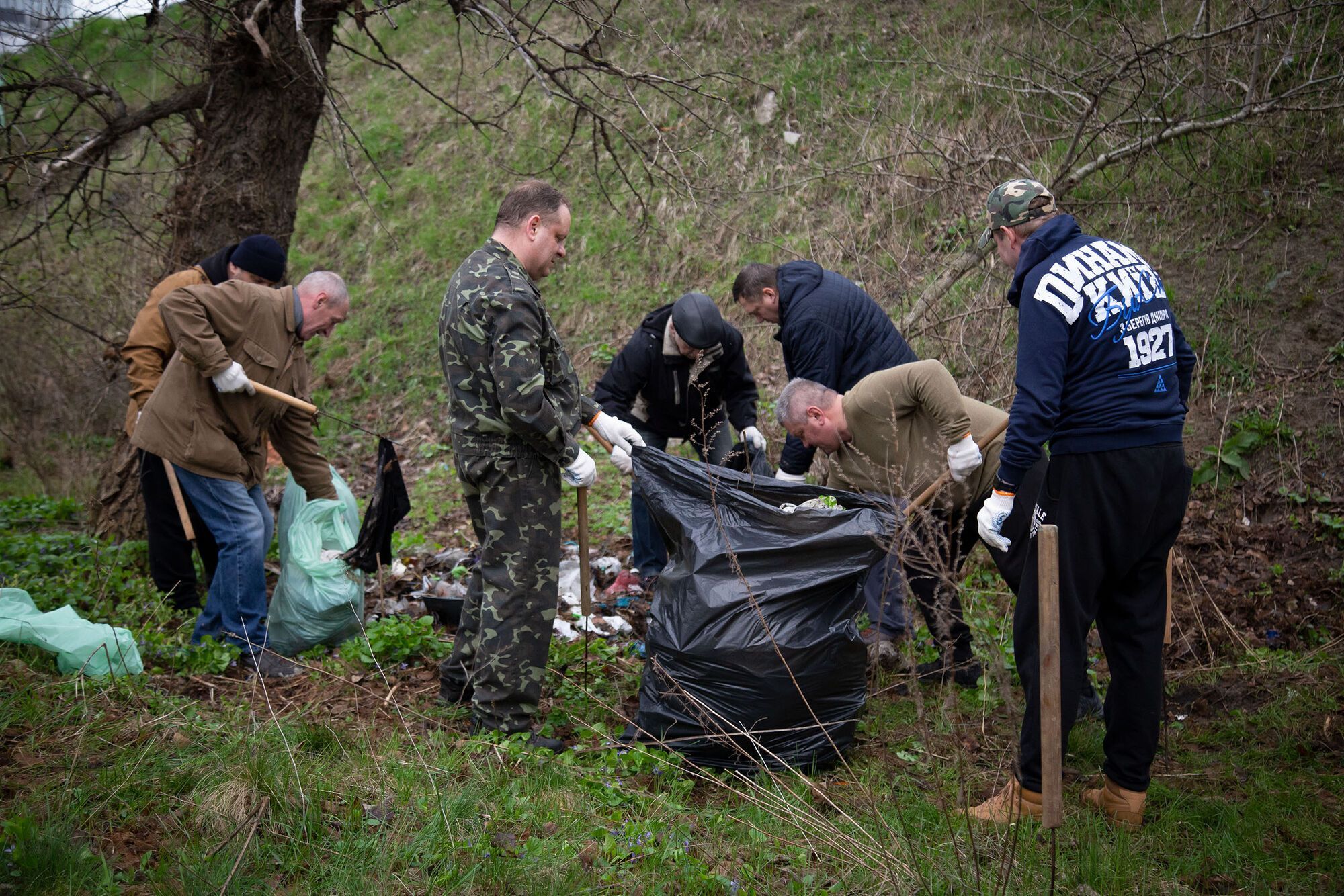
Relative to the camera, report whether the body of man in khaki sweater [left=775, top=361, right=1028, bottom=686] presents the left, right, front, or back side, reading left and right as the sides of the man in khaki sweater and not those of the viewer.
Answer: left

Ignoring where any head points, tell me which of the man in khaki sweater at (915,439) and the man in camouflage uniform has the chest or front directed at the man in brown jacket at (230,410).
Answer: the man in khaki sweater at (915,439)

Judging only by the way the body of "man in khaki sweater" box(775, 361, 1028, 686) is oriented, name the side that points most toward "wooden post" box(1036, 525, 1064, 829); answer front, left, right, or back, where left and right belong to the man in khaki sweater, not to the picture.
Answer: left

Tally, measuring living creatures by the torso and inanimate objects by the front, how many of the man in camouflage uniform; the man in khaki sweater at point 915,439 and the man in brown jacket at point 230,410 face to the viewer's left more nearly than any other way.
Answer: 1

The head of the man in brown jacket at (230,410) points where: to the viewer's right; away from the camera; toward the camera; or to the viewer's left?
to the viewer's right

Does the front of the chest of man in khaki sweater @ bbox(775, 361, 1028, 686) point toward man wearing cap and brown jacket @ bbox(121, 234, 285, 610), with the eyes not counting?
yes

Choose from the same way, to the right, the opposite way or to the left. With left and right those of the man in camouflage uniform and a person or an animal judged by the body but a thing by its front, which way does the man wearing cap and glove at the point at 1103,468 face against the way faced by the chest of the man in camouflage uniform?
to the left

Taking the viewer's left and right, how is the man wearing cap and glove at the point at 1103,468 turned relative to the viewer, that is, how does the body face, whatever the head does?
facing away from the viewer and to the left of the viewer

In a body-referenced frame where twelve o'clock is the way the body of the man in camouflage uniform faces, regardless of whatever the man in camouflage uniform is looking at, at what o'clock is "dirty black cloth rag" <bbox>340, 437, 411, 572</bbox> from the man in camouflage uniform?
The dirty black cloth rag is roughly at 8 o'clock from the man in camouflage uniform.

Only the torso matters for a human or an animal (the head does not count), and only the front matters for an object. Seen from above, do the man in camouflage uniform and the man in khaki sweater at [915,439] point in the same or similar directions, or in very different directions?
very different directions

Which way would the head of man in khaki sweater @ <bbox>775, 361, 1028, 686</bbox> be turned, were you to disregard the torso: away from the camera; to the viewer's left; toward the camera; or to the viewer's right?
to the viewer's left

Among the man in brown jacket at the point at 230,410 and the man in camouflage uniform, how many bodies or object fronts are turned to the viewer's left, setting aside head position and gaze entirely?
0

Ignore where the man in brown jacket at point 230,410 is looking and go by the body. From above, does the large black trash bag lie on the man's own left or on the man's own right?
on the man's own right

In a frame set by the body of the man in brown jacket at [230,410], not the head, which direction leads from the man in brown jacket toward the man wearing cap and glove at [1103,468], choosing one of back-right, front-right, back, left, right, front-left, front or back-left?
front-right

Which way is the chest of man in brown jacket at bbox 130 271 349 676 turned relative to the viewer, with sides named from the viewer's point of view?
facing to the right of the viewer

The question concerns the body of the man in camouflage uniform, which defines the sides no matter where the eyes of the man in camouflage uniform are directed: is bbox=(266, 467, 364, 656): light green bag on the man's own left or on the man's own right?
on the man's own left

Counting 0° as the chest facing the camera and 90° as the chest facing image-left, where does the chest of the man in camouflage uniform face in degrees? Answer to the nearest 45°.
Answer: approximately 270°
